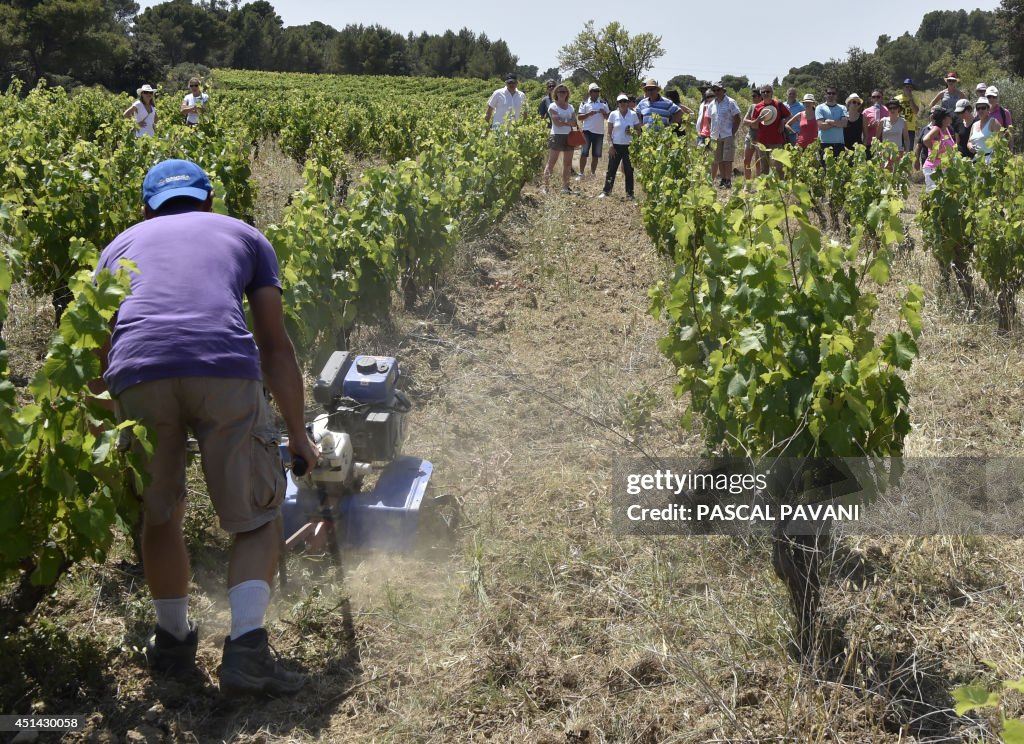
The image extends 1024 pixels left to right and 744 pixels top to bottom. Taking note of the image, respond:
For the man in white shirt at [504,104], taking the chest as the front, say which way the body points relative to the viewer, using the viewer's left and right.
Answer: facing the viewer

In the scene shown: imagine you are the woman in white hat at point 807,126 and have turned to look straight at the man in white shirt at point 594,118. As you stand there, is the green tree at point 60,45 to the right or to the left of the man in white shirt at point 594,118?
right

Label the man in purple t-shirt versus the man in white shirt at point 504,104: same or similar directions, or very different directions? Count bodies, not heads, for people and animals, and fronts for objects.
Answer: very different directions

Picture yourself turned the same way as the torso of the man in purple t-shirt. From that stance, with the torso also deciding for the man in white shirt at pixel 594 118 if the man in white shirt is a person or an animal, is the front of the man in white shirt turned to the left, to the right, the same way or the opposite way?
the opposite way

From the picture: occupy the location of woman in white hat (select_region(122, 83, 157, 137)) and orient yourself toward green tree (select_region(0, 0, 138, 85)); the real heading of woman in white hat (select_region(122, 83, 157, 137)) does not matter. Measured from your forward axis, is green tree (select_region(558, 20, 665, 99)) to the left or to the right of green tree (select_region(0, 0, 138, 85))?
right

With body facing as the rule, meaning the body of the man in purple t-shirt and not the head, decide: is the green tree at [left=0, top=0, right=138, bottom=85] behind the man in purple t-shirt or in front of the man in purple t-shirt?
in front

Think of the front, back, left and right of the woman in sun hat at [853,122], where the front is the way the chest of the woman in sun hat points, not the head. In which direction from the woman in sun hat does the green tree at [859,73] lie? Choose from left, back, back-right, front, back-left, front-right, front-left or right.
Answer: back

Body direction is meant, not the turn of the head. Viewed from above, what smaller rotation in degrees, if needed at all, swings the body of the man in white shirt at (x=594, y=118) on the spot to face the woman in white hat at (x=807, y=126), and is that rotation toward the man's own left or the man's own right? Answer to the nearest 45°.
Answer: approximately 90° to the man's own left

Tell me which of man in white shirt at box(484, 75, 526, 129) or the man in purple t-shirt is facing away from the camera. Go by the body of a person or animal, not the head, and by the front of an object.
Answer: the man in purple t-shirt

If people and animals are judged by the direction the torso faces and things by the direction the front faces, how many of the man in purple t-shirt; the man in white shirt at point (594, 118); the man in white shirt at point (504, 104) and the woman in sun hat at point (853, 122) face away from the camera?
1

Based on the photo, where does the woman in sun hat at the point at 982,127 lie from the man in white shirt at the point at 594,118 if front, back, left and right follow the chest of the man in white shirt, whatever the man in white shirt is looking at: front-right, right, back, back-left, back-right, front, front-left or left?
front-left

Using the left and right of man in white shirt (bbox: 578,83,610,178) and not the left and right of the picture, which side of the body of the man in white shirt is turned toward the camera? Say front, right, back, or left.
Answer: front

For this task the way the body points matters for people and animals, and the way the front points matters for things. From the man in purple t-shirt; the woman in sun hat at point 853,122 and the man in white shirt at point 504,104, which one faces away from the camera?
the man in purple t-shirt

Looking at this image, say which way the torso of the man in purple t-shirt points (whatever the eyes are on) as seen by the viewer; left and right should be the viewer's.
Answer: facing away from the viewer

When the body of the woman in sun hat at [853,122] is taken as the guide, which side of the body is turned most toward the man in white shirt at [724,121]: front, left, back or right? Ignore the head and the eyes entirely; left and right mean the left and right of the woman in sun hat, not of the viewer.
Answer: right
